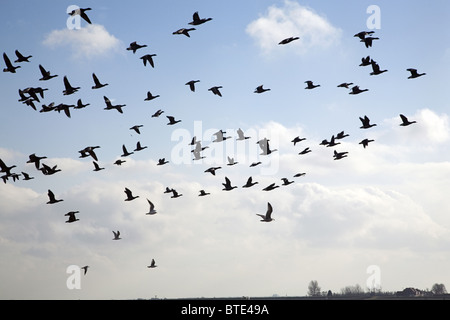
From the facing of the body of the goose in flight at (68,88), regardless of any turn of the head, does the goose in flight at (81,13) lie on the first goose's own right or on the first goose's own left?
on the first goose's own right

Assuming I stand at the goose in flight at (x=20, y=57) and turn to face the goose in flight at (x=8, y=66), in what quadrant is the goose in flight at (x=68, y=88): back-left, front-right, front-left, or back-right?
back-left
